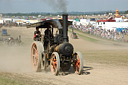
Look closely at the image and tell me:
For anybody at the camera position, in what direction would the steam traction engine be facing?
facing the viewer and to the right of the viewer
